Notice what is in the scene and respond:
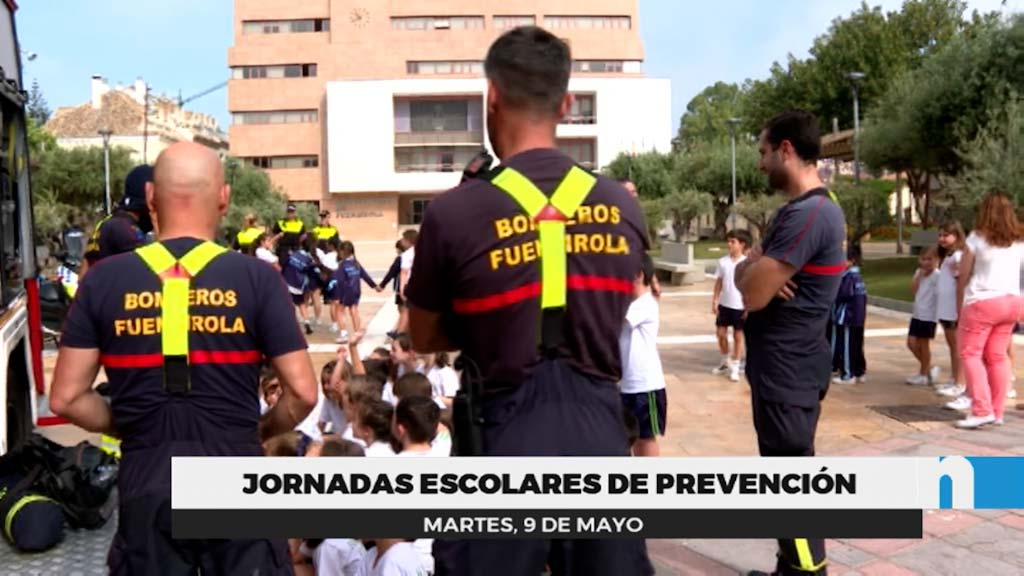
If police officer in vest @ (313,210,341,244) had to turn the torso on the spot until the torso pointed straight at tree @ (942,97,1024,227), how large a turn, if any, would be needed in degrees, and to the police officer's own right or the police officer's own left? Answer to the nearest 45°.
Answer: approximately 90° to the police officer's own left

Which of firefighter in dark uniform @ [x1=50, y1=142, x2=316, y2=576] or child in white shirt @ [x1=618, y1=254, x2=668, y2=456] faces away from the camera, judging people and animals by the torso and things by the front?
the firefighter in dark uniform

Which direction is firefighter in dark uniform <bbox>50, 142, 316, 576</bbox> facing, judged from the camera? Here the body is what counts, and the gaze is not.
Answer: away from the camera

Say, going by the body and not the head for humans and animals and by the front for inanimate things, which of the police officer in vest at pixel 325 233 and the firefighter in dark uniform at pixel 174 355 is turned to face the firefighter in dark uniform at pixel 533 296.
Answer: the police officer in vest

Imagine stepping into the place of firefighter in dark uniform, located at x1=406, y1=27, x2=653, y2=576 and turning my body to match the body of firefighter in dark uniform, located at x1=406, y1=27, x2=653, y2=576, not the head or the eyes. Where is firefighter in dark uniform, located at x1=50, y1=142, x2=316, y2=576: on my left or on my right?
on my left

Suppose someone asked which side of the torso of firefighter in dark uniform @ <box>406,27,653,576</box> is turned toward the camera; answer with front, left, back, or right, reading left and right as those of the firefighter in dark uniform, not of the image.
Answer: back

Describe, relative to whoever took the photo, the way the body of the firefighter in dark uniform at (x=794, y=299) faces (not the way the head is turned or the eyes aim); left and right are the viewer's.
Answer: facing to the left of the viewer

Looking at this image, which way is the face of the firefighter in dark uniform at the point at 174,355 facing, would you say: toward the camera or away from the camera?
away from the camera

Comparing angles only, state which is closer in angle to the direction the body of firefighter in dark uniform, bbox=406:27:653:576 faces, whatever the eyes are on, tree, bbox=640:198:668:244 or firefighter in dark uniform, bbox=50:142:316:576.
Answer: the tree

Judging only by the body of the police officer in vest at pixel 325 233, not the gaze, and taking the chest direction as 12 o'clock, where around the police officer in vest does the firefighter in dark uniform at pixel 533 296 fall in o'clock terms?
The firefighter in dark uniform is roughly at 12 o'clock from the police officer in vest.

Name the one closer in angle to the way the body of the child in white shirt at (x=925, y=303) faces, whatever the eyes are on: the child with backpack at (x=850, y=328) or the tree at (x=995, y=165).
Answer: the child with backpack

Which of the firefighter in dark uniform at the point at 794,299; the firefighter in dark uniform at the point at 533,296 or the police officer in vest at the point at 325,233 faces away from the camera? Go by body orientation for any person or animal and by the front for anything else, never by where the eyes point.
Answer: the firefighter in dark uniform at the point at 533,296

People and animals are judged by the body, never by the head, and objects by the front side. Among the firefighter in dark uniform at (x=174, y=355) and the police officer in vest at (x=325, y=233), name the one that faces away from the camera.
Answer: the firefighter in dark uniform

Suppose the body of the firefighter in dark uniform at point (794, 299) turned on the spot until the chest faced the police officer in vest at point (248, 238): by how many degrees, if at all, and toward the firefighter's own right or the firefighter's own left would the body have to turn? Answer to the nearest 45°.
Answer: approximately 45° to the firefighter's own right

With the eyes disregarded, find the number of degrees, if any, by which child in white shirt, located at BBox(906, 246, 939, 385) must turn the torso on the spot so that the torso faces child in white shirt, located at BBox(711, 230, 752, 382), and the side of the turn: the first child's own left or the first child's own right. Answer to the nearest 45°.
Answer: approximately 45° to the first child's own right

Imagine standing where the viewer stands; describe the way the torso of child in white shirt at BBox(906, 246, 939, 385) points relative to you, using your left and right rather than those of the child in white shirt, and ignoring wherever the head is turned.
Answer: facing the viewer and to the left of the viewer

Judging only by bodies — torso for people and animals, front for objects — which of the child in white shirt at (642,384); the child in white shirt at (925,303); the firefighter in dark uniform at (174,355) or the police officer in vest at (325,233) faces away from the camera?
the firefighter in dark uniform
